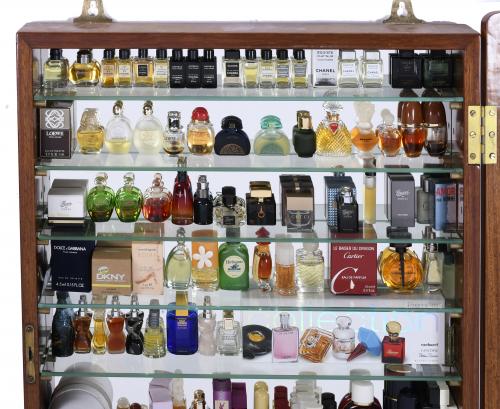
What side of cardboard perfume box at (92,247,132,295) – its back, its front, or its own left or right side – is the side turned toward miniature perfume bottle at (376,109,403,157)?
left

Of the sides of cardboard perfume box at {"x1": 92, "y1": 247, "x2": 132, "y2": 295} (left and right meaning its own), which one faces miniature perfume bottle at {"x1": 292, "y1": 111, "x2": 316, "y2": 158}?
left

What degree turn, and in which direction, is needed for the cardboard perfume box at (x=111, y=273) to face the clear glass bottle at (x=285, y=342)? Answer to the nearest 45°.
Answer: approximately 90° to its left

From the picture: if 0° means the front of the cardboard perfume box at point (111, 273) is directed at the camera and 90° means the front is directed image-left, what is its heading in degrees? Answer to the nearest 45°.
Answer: approximately 0°

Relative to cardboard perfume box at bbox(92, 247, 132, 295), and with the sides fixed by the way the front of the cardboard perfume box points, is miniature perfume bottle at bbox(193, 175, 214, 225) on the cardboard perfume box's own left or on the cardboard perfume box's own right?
on the cardboard perfume box's own left

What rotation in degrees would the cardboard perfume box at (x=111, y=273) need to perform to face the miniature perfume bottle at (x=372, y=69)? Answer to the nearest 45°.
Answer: approximately 90° to its left
